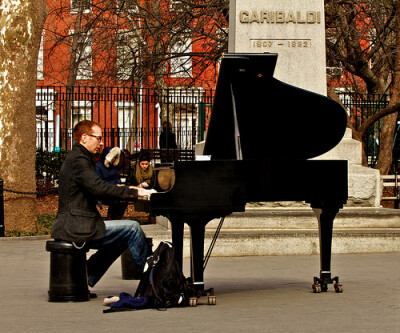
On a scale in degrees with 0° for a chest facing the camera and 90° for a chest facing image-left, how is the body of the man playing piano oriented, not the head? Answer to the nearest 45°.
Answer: approximately 270°

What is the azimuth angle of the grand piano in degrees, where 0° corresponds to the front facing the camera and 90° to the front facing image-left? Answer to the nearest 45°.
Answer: approximately 90°

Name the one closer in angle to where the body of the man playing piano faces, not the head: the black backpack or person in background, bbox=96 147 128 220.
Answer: the black backpack

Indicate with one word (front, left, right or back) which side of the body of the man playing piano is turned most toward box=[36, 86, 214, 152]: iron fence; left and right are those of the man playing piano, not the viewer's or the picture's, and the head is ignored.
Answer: left

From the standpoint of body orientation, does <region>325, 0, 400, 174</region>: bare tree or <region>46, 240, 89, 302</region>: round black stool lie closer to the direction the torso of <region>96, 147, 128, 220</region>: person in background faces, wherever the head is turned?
the round black stool

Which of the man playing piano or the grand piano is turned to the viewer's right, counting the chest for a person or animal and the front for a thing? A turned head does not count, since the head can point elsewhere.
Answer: the man playing piano

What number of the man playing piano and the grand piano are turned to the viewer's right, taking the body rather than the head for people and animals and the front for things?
1

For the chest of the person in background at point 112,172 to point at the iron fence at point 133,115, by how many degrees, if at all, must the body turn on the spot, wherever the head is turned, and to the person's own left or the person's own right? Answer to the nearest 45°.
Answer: approximately 135° to the person's own left

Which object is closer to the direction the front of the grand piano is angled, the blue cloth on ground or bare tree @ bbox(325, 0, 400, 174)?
the blue cloth on ground

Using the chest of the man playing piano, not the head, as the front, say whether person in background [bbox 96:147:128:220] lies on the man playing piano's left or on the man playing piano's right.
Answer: on the man playing piano's left

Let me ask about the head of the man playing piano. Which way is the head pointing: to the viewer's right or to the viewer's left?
to the viewer's right
